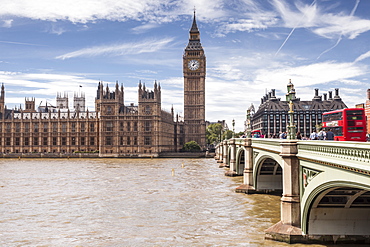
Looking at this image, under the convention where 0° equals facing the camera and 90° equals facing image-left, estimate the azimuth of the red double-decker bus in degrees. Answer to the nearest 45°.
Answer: approximately 135°
